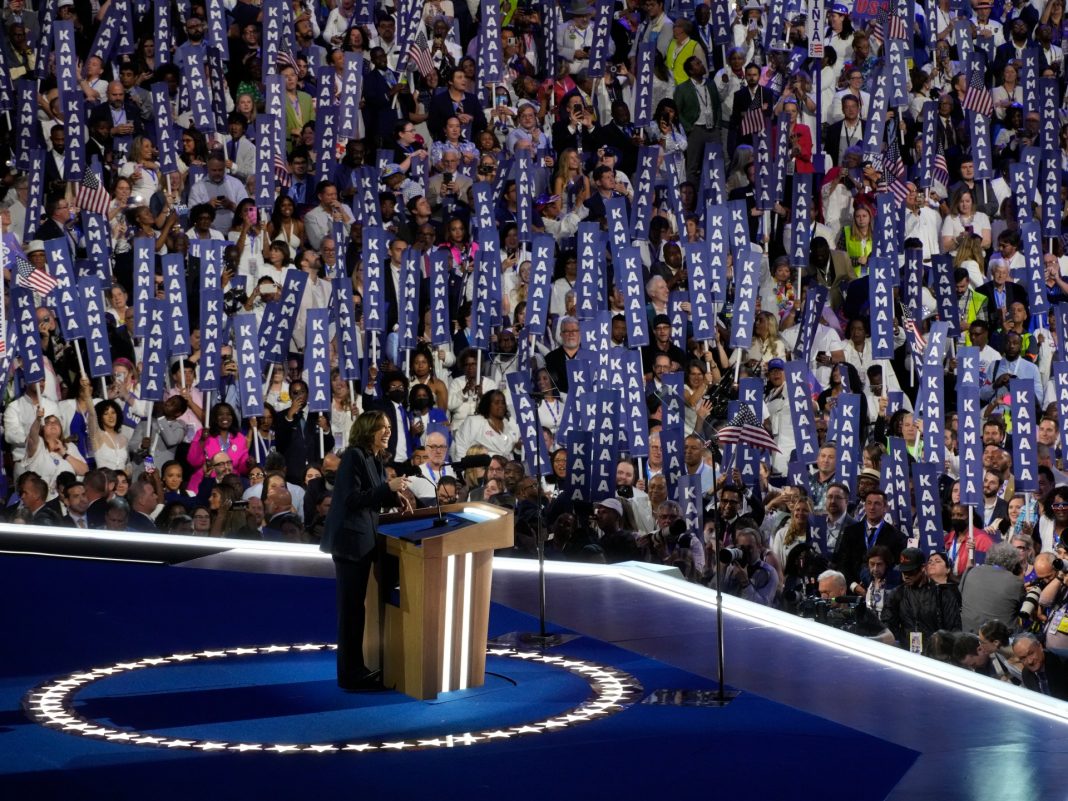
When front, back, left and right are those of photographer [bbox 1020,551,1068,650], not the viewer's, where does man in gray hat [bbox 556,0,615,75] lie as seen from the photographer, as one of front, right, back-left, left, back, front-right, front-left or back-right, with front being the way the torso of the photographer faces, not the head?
right

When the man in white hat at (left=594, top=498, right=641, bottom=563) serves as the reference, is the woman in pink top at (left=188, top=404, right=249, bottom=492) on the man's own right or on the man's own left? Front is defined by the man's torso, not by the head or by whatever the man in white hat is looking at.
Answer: on the man's own right

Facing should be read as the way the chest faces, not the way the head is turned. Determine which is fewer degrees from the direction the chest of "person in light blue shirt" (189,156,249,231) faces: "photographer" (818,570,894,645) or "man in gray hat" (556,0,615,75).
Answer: the photographer

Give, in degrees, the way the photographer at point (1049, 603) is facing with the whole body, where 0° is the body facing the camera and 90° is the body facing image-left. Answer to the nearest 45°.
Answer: approximately 45°

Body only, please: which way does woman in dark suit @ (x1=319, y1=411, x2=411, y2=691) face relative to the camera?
to the viewer's right

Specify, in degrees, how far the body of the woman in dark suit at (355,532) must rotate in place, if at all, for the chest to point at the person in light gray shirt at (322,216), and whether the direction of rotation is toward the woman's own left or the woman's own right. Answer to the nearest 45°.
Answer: approximately 90° to the woman's own left

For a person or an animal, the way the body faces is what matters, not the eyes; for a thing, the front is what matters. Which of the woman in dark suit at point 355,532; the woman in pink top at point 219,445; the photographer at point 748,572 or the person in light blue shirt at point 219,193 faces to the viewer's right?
the woman in dark suit

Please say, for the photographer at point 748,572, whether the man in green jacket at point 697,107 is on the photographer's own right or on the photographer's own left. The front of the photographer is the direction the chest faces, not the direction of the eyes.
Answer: on the photographer's own right

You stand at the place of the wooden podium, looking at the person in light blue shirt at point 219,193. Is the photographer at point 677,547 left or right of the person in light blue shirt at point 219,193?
right

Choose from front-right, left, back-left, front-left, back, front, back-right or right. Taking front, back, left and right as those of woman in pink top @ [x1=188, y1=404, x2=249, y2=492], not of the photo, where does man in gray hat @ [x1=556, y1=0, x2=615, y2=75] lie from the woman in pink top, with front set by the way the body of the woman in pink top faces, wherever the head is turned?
back-left

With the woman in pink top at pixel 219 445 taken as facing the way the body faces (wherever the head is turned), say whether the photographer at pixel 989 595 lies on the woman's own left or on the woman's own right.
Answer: on the woman's own left

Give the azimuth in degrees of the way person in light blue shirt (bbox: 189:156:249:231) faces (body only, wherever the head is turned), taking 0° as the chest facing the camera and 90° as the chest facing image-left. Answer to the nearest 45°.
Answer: approximately 0°

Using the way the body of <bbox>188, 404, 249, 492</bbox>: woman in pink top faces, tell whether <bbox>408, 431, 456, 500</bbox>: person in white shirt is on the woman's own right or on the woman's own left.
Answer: on the woman's own left

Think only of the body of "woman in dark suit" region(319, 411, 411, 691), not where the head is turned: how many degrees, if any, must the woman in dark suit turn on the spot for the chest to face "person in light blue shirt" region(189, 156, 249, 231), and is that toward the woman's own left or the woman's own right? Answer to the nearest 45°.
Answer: approximately 90° to the woman's own left
